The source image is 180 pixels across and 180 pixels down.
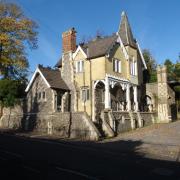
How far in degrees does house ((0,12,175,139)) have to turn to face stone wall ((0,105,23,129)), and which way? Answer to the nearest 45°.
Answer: approximately 135° to its right

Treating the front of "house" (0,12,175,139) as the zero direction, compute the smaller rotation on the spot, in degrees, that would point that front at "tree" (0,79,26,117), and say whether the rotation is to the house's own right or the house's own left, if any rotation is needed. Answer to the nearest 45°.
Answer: approximately 135° to the house's own right

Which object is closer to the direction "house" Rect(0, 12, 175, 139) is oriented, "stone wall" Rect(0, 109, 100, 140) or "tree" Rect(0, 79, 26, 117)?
the stone wall

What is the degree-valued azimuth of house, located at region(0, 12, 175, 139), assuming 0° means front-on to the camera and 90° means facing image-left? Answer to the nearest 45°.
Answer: approximately 315°

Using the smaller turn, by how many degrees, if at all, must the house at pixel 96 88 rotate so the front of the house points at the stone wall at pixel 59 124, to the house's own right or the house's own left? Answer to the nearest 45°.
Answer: approximately 90° to the house's own right
